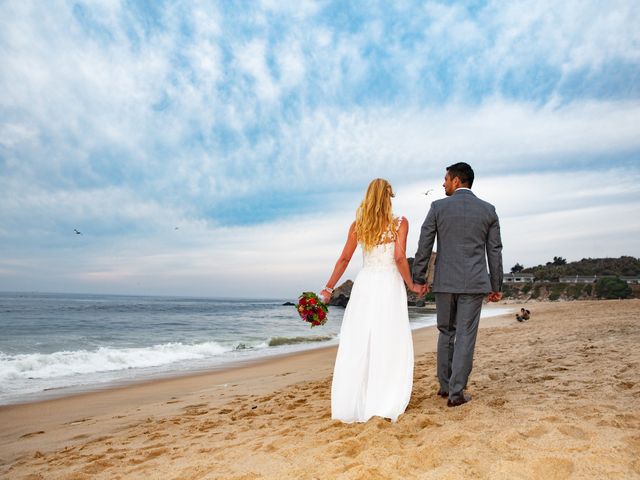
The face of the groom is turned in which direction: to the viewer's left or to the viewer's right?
to the viewer's left

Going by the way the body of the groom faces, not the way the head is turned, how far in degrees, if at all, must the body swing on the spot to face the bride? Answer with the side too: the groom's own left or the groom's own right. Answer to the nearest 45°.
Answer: approximately 90° to the groom's own left

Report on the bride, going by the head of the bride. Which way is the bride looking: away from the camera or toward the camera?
away from the camera

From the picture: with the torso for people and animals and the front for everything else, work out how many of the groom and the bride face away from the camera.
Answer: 2

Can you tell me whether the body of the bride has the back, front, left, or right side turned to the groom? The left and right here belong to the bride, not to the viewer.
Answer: right

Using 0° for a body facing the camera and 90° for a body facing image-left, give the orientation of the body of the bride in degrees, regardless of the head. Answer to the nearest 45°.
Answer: approximately 180°

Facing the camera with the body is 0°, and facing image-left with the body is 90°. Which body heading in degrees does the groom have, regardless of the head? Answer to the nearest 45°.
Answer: approximately 180°
